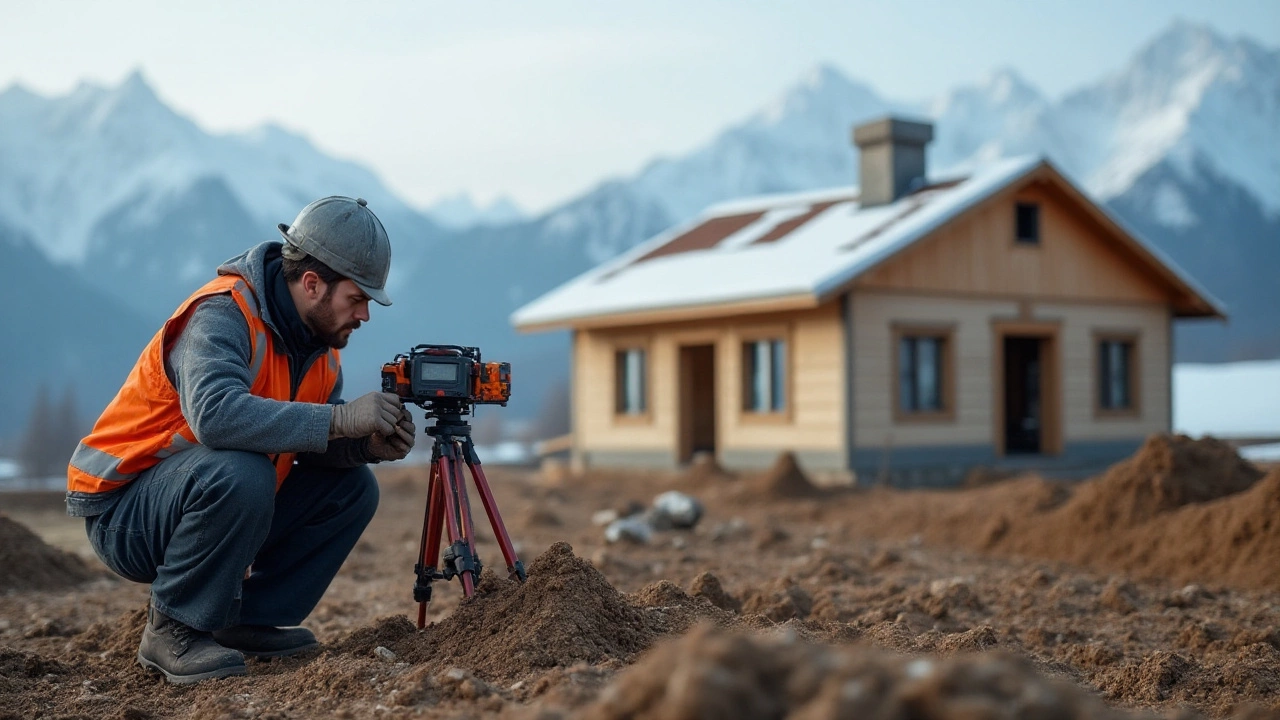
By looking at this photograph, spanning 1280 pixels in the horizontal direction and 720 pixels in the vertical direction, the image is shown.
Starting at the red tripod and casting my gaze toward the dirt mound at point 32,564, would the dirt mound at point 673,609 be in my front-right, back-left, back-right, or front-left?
back-right

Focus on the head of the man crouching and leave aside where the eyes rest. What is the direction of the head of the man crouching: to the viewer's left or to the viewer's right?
to the viewer's right
